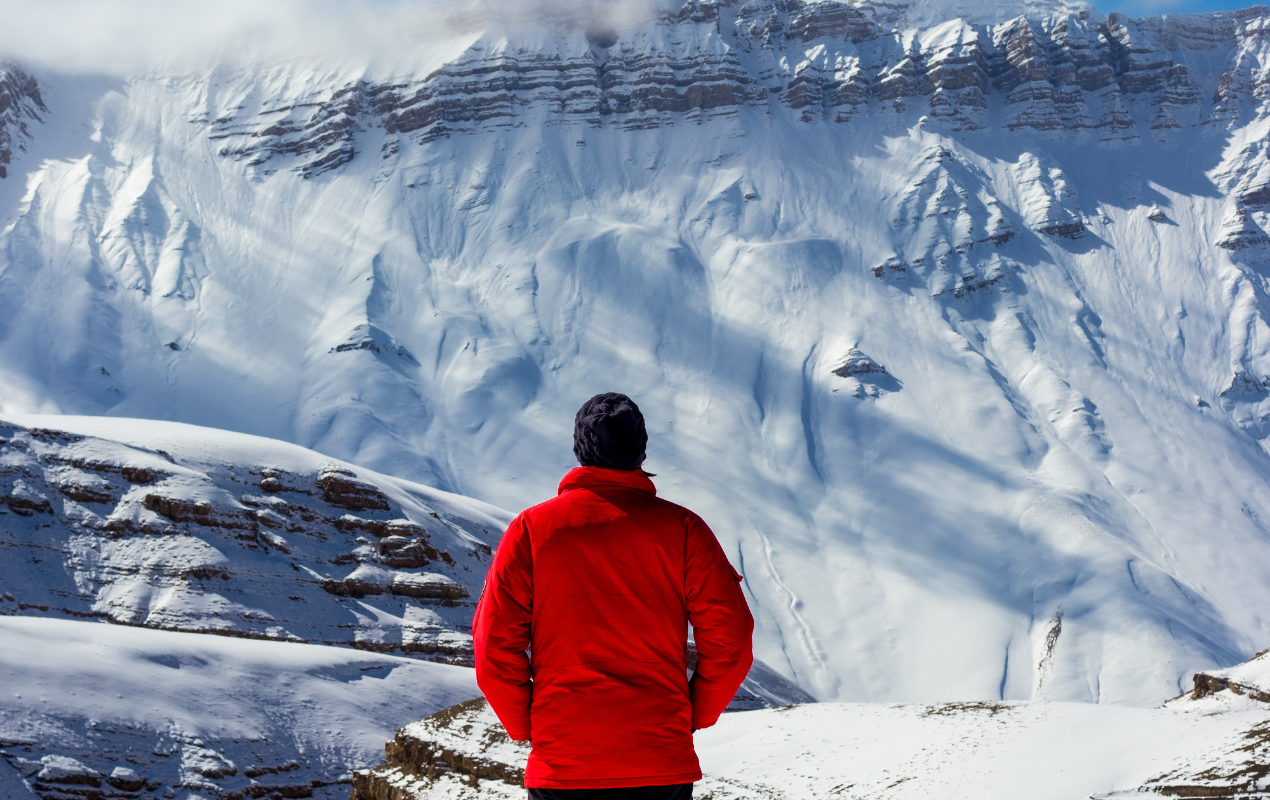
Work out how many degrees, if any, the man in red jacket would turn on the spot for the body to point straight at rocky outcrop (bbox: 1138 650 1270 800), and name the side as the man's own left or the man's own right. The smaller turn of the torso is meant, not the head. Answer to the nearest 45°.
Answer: approximately 45° to the man's own right

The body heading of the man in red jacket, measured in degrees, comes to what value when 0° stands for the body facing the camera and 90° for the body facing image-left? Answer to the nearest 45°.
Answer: approximately 180°

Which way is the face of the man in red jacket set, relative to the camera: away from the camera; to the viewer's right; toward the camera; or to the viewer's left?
away from the camera
